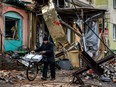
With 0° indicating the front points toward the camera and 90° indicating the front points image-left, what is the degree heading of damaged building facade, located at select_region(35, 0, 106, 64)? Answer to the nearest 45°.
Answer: approximately 0°

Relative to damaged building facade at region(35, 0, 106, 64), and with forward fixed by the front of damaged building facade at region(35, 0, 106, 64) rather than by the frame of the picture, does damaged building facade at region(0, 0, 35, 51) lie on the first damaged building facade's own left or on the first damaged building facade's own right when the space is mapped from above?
on the first damaged building facade's own right

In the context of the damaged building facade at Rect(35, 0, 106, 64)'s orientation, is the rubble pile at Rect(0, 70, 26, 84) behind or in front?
in front

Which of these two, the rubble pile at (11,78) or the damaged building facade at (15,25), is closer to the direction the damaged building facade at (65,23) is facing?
the rubble pile
